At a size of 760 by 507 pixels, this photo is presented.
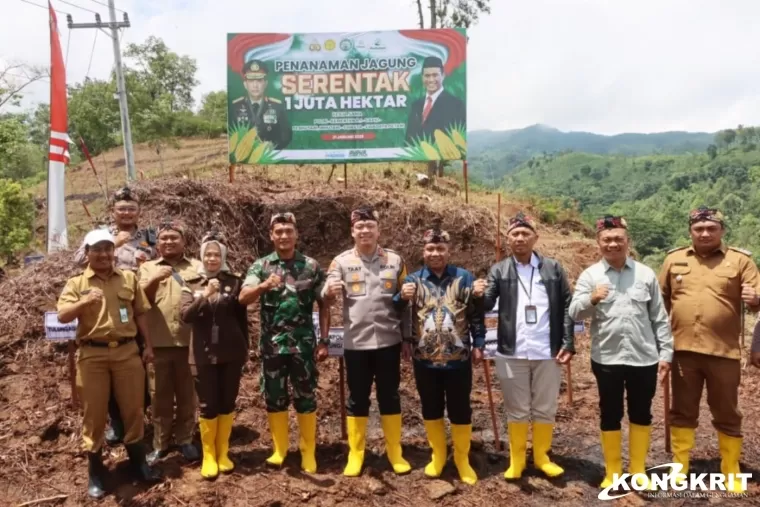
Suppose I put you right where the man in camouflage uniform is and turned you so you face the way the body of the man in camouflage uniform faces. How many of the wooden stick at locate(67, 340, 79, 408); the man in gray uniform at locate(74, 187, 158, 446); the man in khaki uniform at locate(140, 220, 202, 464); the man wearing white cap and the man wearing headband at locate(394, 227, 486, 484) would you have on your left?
1

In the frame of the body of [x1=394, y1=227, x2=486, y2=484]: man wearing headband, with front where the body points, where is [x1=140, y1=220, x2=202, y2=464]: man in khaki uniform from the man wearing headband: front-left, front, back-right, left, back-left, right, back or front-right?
right

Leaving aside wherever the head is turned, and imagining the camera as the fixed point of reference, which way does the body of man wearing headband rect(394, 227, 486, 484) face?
toward the camera

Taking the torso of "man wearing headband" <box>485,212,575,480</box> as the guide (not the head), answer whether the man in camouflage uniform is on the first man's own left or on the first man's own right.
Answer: on the first man's own right

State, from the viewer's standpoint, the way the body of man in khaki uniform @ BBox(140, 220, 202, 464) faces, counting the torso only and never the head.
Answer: toward the camera

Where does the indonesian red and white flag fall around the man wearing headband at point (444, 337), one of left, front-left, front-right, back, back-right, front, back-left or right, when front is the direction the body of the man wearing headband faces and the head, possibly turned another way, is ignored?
back-right

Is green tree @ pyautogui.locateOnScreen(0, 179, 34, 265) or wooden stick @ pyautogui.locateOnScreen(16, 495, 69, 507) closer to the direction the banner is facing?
the wooden stick

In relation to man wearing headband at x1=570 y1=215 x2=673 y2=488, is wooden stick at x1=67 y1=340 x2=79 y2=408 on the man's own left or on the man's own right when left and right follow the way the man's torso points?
on the man's own right

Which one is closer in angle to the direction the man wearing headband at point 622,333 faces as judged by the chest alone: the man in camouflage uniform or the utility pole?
the man in camouflage uniform

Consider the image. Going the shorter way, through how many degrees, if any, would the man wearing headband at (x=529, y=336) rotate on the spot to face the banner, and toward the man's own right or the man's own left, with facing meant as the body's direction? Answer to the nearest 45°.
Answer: approximately 135° to the man's own right
